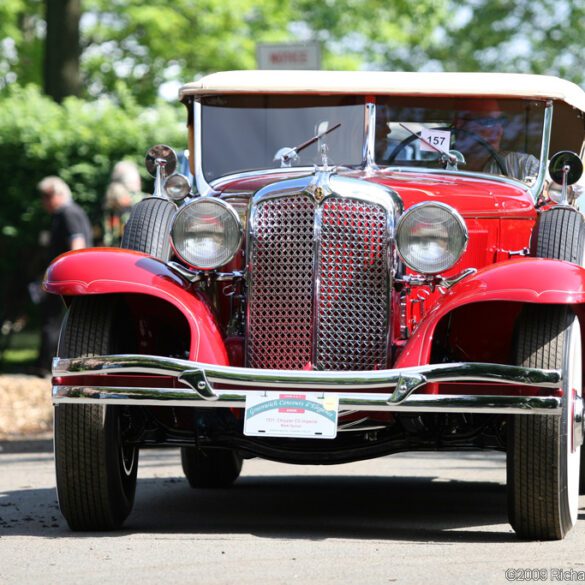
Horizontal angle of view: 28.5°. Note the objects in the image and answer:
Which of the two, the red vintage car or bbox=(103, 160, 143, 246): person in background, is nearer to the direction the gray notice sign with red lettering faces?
the red vintage car

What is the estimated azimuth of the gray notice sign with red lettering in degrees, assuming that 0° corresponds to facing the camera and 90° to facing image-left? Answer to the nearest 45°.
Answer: approximately 0°

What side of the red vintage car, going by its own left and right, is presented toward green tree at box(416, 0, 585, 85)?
back

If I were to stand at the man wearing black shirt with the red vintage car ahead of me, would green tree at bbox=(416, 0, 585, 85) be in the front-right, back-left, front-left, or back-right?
back-left

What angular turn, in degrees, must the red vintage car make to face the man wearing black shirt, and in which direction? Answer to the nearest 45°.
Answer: approximately 180°

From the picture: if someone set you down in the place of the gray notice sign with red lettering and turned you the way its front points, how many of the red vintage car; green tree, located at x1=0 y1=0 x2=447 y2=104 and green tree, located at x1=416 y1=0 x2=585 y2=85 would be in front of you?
1

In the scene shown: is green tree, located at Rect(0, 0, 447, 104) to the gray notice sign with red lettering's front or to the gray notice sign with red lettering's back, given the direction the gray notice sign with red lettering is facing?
to the back

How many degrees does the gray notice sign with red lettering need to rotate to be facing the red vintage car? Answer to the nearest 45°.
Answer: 0° — it already faces it

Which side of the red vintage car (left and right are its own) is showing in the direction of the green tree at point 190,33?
back

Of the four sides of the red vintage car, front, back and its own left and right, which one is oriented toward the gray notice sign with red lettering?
back
